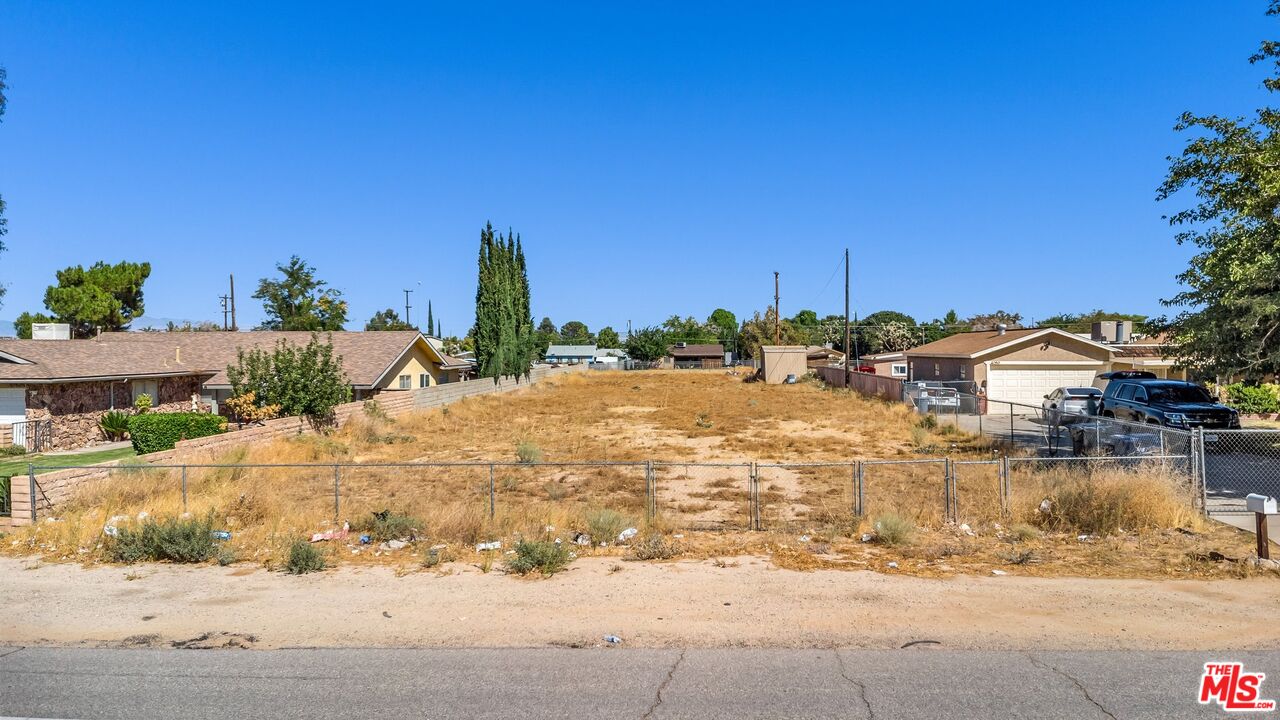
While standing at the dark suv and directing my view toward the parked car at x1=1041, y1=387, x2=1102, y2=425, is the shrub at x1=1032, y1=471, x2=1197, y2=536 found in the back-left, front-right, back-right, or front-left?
back-left

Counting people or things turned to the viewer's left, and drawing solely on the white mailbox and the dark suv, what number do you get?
0

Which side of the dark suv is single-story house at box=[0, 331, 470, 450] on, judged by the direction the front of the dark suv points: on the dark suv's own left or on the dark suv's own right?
on the dark suv's own right

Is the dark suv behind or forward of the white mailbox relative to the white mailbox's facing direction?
behind

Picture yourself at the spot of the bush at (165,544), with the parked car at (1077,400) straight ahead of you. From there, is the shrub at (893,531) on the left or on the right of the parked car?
right

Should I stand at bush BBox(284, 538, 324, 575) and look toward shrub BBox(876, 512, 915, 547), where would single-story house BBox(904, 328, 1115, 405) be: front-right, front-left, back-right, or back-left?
front-left

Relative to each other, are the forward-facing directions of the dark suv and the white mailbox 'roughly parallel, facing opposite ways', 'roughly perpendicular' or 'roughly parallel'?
roughly parallel

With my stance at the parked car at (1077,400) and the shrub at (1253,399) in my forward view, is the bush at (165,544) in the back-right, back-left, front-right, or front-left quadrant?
back-right

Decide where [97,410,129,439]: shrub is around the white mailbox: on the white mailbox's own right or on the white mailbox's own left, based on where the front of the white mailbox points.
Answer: on the white mailbox's own right

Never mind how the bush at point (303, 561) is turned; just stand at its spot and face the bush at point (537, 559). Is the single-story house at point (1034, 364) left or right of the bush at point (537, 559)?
left

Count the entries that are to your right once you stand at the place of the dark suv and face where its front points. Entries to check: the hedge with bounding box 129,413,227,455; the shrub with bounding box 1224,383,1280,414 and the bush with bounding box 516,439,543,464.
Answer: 2

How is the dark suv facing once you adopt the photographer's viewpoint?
facing the viewer and to the right of the viewer

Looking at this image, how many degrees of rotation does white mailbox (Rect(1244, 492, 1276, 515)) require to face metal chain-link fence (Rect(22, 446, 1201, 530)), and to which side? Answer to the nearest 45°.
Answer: approximately 135° to its right

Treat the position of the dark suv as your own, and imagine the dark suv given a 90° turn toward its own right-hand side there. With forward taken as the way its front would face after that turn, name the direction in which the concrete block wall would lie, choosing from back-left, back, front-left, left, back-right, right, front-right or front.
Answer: front

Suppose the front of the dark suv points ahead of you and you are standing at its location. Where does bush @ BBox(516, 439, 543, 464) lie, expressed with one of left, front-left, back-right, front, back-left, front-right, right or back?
right

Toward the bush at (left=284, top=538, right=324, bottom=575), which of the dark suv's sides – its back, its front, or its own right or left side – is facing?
right

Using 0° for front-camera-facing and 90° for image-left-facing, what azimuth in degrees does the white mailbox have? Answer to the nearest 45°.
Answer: approximately 315°
